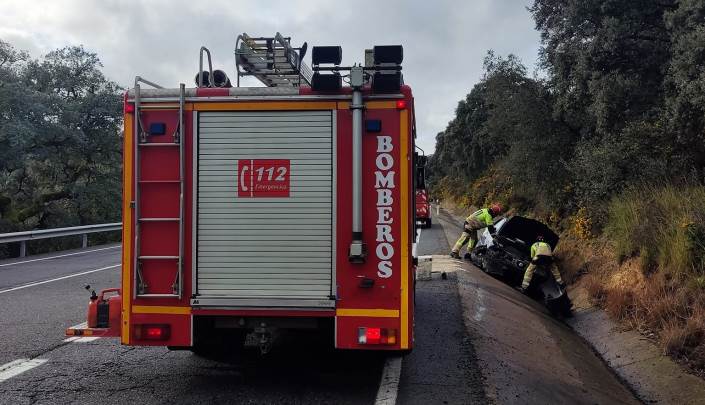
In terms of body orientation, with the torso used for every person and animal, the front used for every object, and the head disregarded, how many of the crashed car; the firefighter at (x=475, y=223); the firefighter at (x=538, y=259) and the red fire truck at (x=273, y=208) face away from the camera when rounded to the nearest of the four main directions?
2

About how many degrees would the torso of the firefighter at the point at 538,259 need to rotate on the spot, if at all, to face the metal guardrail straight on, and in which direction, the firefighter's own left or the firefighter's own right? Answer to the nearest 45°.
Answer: approximately 90° to the firefighter's own left

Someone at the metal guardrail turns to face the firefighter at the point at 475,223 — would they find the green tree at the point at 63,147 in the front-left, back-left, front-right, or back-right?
back-left

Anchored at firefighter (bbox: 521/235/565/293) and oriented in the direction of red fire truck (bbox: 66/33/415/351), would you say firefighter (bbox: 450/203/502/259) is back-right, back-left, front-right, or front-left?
back-right

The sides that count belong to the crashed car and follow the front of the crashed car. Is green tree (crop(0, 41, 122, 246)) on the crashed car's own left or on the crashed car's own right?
on the crashed car's own right

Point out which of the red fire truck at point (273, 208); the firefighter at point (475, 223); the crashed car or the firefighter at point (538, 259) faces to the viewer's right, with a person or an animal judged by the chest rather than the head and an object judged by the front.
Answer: the firefighter at point (475, 223)

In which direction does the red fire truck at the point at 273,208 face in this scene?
away from the camera

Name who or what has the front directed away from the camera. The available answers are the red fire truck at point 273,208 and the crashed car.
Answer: the red fire truck

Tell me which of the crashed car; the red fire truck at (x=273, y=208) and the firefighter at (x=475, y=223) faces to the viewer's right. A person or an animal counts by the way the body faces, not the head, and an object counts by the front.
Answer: the firefighter

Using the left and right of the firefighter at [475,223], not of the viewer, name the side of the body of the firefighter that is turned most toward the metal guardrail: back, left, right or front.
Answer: back

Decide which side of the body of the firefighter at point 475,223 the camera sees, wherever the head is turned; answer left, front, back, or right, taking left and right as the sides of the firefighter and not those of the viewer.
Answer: right
